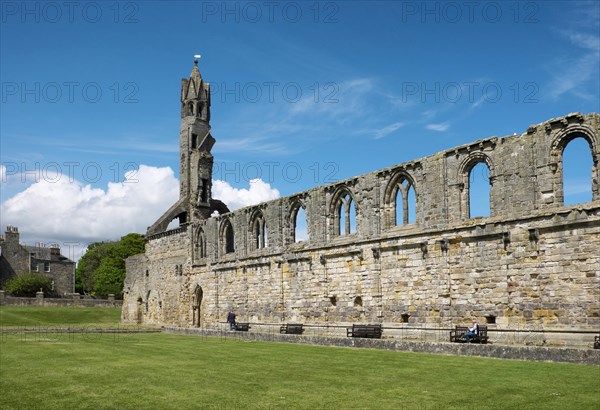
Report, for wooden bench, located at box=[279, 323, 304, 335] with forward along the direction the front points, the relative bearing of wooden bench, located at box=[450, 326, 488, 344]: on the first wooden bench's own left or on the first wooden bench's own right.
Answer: on the first wooden bench's own left

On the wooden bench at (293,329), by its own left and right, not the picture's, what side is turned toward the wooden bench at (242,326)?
right

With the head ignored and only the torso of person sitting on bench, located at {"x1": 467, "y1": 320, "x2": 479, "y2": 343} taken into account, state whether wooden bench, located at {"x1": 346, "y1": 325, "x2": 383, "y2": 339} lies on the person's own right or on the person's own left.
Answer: on the person's own right

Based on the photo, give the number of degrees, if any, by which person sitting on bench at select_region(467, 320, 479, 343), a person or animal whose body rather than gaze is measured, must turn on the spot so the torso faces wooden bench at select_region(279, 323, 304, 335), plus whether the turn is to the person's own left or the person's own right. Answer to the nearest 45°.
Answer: approximately 90° to the person's own right

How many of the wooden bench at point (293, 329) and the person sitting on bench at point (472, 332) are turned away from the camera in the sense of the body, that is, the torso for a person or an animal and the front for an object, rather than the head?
0

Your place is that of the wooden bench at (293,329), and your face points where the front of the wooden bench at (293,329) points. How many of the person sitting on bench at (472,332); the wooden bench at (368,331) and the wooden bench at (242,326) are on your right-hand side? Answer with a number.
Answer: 1

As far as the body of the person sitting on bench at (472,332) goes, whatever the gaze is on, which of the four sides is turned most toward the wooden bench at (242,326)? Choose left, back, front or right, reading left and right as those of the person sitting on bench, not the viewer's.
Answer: right

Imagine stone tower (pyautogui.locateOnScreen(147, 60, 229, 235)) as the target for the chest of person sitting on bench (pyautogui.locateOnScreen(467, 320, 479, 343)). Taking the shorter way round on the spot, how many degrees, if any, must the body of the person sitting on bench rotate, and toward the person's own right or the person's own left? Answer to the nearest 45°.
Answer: approximately 90° to the person's own right
